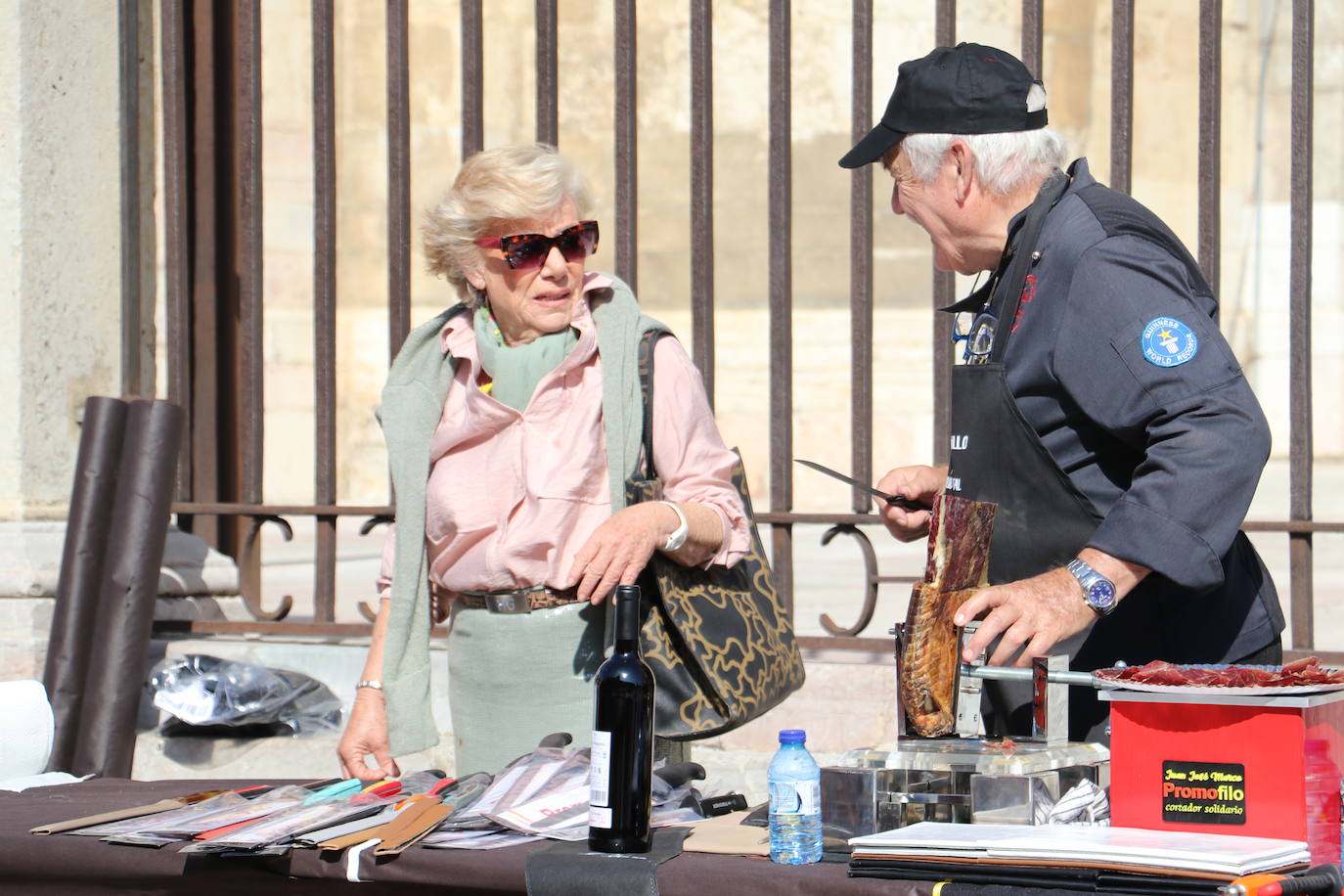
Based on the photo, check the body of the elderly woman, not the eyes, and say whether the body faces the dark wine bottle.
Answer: yes

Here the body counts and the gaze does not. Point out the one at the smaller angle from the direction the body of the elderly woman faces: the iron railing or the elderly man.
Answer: the elderly man

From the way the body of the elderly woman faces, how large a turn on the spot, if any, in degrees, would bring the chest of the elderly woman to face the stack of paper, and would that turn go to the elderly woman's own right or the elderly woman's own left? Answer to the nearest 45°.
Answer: approximately 45° to the elderly woman's own left

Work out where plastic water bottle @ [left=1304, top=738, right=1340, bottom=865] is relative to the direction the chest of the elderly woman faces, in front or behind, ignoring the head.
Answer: in front

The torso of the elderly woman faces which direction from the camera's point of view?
toward the camera

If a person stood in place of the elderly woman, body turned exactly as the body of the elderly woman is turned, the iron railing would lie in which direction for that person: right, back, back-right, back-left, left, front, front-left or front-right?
back

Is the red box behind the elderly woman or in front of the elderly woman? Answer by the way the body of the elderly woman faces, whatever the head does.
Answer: in front

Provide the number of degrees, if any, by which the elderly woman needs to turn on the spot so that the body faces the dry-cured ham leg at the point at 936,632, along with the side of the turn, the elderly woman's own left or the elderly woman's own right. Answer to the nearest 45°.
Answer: approximately 45° to the elderly woman's own left

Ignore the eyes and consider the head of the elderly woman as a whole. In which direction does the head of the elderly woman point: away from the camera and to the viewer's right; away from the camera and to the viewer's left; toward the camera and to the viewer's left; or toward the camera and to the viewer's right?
toward the camera and to the viewer's right

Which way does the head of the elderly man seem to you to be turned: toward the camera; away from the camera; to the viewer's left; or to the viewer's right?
to the viewer's left

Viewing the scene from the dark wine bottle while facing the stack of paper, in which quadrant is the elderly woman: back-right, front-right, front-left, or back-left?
back-left

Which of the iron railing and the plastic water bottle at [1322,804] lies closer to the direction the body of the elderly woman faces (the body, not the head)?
the plastic water bottle

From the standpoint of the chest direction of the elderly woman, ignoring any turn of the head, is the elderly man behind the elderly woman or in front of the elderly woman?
in front

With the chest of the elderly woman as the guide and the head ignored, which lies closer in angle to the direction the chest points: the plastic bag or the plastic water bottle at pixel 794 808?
the plastic water bottle
